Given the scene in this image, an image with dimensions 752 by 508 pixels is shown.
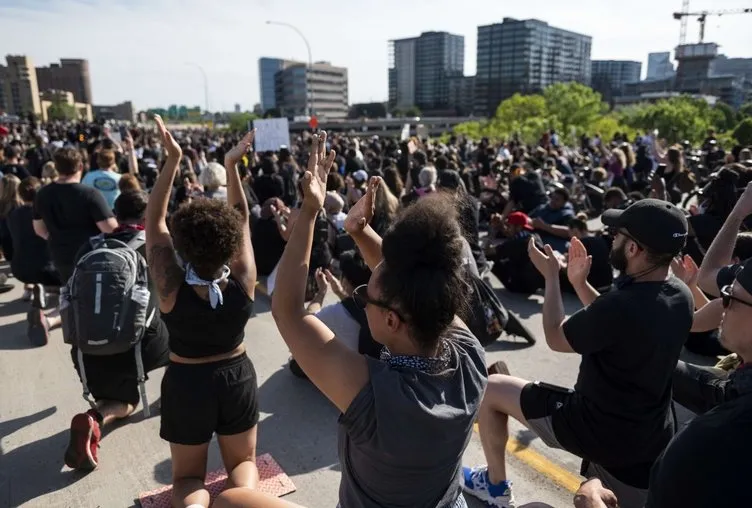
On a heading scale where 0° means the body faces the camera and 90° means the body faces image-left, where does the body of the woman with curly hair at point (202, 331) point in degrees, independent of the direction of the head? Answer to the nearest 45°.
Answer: approximately 180°

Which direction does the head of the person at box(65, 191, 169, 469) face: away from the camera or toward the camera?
away from the camera

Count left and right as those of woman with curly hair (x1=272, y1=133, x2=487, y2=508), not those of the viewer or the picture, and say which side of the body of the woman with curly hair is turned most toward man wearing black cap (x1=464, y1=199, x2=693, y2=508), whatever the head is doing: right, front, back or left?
right

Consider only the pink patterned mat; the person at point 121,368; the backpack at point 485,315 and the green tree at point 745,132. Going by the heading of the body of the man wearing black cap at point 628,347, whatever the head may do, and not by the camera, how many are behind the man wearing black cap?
0

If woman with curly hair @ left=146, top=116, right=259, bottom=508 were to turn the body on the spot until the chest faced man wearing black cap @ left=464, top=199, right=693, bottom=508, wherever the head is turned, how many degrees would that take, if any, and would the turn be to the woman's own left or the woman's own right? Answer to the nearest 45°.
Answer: approximately 135° to the woman's own right

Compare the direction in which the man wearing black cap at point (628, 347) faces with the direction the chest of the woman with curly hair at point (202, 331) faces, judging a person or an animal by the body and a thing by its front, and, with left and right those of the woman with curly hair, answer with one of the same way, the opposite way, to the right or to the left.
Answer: the same way

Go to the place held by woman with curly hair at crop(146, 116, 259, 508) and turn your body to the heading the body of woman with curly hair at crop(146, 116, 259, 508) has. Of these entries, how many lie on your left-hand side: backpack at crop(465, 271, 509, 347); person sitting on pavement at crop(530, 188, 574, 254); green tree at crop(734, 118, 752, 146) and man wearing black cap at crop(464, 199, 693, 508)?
0

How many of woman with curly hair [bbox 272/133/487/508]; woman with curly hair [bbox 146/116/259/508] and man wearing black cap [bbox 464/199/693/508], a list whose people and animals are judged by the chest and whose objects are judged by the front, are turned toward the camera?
0

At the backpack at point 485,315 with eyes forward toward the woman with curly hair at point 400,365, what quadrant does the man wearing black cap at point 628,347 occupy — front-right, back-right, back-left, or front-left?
front-left

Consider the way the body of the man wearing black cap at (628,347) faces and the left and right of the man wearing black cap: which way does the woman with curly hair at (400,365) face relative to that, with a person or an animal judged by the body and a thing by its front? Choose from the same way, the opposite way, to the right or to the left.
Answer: the same way

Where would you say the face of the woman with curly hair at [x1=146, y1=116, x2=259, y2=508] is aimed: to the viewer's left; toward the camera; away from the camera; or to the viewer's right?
away from the camera

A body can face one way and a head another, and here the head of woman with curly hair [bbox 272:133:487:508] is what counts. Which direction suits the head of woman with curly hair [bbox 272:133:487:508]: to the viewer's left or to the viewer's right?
to the viewer's left

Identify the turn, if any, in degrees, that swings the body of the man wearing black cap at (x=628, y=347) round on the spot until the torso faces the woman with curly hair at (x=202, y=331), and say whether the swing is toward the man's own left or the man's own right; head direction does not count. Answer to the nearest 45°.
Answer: approximately 45° to the man's own left

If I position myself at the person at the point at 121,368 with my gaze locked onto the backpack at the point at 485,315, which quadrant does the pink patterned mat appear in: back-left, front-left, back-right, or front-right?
front-right

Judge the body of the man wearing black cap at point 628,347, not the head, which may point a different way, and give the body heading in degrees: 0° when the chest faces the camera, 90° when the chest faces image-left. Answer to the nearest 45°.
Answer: approximately 135°
